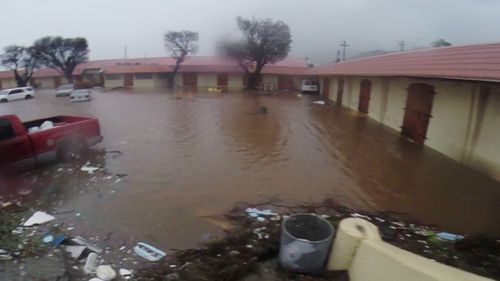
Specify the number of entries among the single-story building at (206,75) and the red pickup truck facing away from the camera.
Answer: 0

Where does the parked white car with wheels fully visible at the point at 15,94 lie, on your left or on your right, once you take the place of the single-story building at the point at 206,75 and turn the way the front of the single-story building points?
on your right

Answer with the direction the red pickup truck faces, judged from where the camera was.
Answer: facing the viewer and to the left of the viewer

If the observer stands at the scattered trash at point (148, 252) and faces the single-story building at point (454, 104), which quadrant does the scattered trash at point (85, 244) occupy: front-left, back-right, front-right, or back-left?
back-left

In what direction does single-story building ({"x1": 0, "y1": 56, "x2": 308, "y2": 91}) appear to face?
toward the camera

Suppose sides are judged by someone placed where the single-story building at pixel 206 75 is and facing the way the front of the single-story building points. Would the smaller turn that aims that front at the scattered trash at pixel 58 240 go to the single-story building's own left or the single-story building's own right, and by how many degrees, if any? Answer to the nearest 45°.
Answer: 0° — it already faces it

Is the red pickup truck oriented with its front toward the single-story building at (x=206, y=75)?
no

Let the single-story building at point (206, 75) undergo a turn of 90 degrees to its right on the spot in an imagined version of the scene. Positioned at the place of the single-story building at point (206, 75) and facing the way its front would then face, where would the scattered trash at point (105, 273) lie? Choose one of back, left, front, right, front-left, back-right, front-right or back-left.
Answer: left

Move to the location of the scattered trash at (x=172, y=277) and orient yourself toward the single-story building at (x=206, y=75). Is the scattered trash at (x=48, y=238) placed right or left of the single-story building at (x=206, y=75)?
left

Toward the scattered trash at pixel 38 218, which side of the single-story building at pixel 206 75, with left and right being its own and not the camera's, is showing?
front

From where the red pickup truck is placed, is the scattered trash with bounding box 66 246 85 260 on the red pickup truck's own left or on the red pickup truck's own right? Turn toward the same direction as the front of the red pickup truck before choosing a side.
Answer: on the red pickup truck's own left

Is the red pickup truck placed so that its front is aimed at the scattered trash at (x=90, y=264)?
no

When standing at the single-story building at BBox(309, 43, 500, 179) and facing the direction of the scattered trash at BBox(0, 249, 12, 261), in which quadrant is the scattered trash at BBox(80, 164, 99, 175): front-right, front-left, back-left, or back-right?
front-right
